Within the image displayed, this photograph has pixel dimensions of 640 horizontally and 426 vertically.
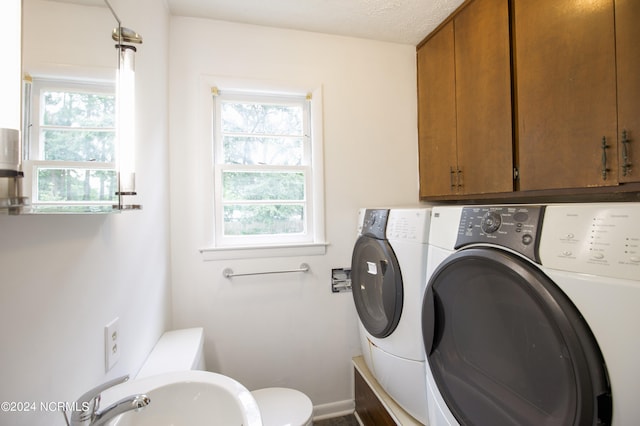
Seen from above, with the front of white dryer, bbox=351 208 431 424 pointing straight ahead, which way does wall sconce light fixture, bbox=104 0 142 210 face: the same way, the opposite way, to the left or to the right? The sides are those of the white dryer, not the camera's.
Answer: the opposite way

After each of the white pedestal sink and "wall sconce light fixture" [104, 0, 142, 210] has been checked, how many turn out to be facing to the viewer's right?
2

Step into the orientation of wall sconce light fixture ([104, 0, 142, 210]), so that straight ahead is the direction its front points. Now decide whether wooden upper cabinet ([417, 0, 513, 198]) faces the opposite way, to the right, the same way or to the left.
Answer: the opposite way

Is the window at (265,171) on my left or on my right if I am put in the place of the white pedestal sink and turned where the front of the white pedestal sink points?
on my left

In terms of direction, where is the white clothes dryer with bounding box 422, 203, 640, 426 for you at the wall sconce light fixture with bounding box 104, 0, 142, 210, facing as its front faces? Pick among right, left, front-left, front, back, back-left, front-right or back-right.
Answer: front-right

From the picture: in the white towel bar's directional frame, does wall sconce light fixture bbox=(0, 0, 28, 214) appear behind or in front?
in front

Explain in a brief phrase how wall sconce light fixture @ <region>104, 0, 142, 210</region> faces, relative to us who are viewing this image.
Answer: facing to the right of the viewer

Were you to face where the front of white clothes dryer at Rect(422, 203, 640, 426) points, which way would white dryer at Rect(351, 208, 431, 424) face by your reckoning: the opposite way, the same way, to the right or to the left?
the same way

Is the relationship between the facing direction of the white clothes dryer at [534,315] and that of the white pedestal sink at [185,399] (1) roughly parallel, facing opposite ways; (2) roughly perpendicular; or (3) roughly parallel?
roughly parallel, facing opposite ways

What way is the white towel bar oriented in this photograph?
toward the camera

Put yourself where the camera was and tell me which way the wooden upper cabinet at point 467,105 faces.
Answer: facing the viewer and to the left of the viewer

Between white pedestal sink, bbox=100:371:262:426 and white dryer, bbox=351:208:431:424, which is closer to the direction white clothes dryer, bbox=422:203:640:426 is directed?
the white pedestal sink
